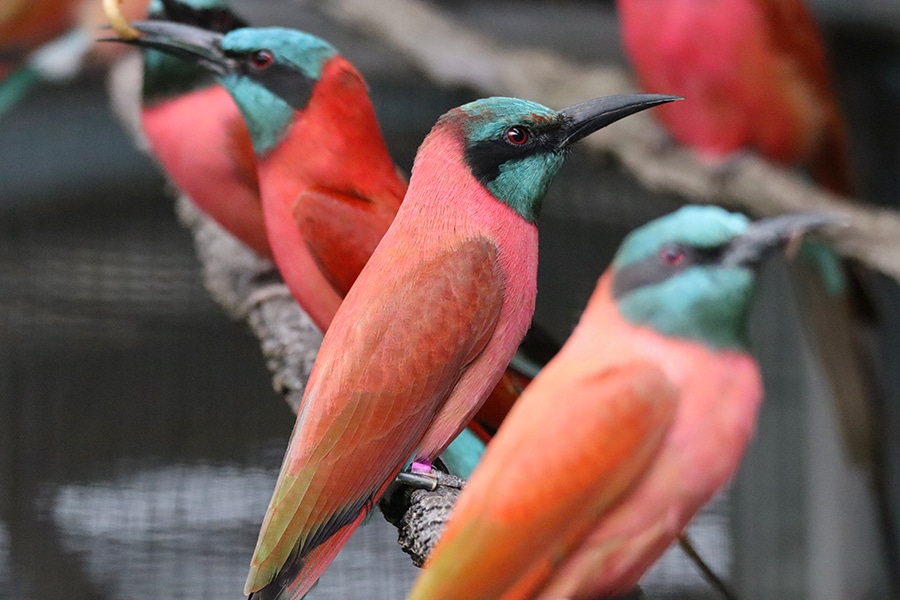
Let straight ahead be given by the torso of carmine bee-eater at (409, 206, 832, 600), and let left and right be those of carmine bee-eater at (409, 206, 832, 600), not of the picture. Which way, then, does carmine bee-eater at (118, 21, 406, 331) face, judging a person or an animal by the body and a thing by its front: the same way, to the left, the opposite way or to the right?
the opposite way

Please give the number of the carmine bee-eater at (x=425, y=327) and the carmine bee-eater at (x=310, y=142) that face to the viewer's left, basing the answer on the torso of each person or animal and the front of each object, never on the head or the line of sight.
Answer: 1

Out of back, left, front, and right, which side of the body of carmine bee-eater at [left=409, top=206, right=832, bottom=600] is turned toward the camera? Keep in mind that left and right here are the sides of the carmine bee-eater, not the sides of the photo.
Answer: right

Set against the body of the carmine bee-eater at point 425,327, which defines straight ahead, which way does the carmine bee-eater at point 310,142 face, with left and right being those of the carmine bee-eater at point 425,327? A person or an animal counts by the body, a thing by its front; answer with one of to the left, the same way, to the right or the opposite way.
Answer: the opposite way

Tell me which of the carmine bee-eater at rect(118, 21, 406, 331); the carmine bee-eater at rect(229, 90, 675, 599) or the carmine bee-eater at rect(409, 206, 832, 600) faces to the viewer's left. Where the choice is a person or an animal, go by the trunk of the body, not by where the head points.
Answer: the carmine bee-eater at rect(118, 21, 406, 331)

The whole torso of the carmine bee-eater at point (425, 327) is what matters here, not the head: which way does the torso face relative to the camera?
to the viewer's right

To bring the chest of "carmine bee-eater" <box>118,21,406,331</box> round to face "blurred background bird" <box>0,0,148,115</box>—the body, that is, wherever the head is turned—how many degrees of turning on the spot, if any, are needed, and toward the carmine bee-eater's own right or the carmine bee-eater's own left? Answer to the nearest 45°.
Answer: approximately 90° to the carmine bee-eater's own right

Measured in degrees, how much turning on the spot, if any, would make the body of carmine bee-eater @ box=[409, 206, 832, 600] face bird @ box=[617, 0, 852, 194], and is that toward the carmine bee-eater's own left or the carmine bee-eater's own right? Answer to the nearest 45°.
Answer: approximately 90° to the carmine bee-eater's own left

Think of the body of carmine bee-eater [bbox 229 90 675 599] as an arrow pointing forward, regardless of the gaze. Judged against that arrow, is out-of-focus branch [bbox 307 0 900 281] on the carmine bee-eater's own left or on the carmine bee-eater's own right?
on the carmine bee-eater's own left

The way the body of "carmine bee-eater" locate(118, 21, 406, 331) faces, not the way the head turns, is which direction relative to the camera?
to the viewer's left
